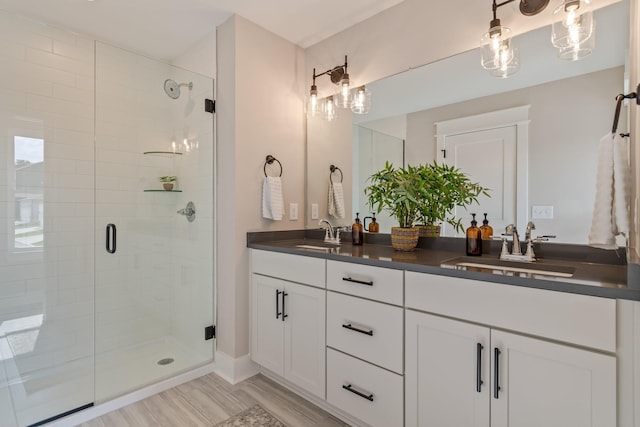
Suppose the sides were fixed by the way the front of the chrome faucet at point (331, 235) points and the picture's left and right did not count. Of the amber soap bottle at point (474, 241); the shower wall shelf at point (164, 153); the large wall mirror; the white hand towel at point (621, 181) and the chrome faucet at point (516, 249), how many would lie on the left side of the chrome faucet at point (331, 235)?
4

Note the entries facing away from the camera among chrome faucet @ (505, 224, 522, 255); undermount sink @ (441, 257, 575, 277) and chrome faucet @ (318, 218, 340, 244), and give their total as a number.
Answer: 0

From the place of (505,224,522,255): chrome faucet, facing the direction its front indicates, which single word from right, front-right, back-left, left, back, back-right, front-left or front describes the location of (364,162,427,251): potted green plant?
front-right

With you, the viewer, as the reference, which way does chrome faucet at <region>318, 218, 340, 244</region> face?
facing the viewer and to the left of the viewer

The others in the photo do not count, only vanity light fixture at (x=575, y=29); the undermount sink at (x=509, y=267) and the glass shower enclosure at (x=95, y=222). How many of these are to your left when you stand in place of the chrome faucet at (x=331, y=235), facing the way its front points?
2

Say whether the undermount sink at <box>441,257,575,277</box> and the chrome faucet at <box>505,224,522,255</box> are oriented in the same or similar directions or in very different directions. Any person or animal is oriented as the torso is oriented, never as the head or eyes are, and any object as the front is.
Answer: same or similar directions

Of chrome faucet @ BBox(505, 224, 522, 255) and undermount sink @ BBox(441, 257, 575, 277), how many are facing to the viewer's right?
0

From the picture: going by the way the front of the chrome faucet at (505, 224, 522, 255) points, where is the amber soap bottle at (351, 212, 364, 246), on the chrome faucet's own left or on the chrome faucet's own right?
on the chrome faucet's own right

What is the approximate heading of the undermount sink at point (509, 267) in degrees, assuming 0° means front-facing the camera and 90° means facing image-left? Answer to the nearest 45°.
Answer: approximately 45°

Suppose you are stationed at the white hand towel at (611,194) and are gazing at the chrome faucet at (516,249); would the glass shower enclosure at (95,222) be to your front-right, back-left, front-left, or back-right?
front-left

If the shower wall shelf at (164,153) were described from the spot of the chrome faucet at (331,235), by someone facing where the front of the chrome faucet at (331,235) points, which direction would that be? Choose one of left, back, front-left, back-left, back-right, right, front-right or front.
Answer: front-right
